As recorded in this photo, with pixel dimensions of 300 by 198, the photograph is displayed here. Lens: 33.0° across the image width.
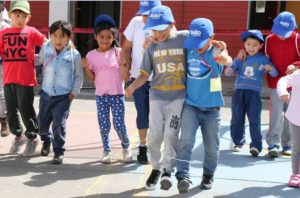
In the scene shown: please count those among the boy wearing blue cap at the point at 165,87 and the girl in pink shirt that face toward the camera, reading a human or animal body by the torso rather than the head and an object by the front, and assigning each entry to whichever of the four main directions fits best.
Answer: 2

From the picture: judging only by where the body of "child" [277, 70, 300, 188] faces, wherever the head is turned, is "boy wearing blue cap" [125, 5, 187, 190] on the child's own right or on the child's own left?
on the child's own right

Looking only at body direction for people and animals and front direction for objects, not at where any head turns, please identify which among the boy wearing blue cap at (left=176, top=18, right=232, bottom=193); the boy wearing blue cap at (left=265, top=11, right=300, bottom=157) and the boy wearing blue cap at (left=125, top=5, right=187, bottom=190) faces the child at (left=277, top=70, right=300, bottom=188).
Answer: the boy wearing blue cap at (left=265, top=11, right=300, bottom=157)

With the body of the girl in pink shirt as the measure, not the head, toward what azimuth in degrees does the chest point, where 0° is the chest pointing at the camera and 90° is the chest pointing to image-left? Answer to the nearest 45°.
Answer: approximately 0°

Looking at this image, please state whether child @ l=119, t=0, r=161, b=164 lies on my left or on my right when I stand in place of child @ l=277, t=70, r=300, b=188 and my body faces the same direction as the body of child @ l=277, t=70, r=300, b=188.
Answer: on my right

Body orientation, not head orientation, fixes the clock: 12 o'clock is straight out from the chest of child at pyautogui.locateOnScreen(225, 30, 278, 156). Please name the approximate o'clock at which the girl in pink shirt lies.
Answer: The girl in pink shirt is roughly at 2 o'clock from the child.

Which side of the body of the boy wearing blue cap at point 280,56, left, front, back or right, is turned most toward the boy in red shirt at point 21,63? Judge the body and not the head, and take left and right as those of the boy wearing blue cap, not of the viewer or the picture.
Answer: right

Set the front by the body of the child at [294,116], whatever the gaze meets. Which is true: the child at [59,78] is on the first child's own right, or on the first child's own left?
on the first child's own right

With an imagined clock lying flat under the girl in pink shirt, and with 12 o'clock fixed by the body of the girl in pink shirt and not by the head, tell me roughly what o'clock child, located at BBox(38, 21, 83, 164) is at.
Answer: The child is roughly at 3 o'clock from the girl in pink shirt.

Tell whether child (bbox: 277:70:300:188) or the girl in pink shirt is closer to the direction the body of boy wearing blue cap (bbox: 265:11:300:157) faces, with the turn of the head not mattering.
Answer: the child
